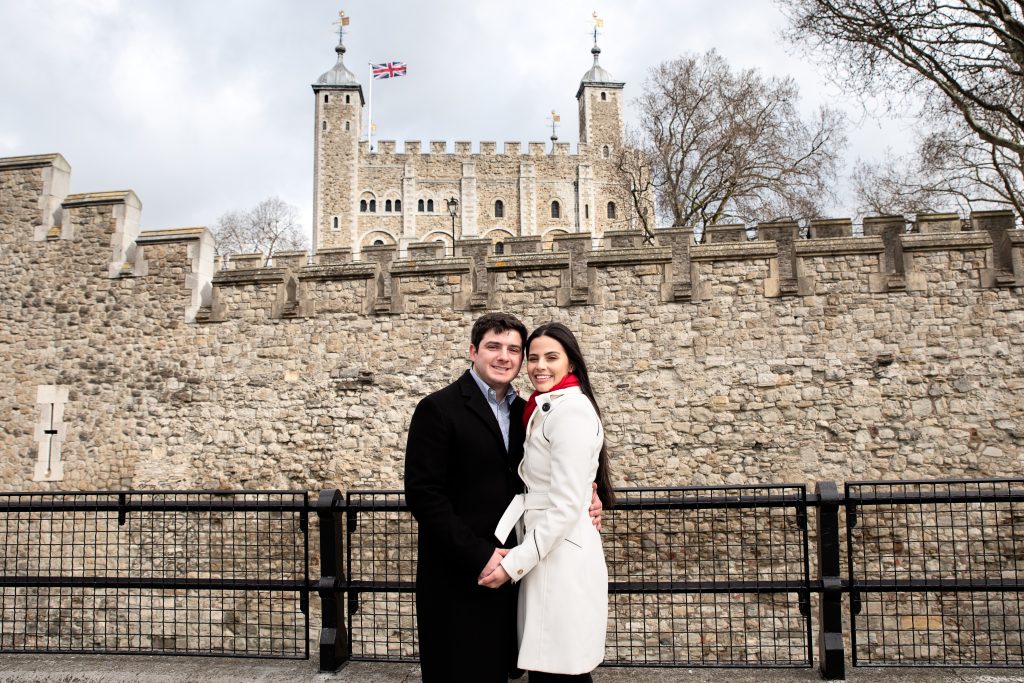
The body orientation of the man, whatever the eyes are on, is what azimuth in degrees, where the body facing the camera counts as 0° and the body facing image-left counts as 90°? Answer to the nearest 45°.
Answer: approximately 315°

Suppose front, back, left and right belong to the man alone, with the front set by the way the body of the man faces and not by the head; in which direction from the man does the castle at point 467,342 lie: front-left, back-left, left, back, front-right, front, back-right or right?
back-left

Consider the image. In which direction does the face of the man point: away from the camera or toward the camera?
toward the camera
